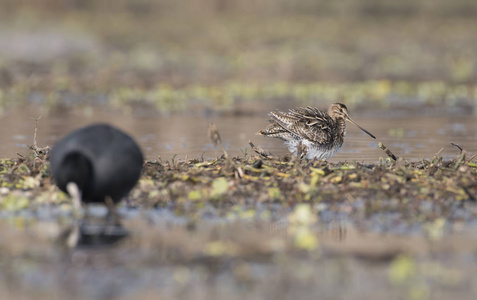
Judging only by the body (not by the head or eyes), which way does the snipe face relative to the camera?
to the viewer's right

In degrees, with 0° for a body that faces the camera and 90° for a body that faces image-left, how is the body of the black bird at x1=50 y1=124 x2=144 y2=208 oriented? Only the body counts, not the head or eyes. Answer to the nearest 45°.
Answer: approximately 45°

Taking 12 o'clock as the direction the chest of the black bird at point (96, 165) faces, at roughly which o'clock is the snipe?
The snipe is roughly at 6 o'clock from the black bird.

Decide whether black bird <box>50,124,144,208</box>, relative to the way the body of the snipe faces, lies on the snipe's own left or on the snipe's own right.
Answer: on the snipe's own right

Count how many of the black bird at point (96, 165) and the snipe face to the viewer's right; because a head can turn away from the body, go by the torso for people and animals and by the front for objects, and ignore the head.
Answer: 1

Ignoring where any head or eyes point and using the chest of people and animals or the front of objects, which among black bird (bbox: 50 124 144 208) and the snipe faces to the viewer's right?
the snipe
